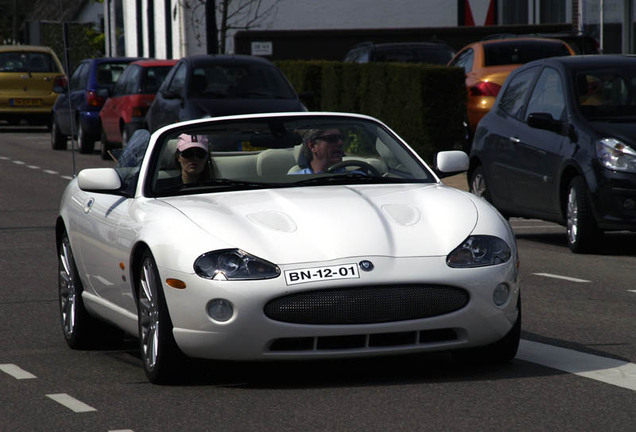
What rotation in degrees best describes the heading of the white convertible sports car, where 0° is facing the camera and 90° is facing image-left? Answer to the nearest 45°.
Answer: approximately 315°

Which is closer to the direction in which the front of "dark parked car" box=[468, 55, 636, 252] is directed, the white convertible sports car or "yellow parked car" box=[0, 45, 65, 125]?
the white convertible sports car

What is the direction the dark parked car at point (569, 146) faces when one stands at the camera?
facing the viewer and to the right of the viewer

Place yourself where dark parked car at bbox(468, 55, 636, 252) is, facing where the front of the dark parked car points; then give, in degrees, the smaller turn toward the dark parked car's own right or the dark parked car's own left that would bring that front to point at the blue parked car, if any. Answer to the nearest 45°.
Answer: approximately 180°

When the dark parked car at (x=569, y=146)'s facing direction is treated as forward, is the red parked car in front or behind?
behind

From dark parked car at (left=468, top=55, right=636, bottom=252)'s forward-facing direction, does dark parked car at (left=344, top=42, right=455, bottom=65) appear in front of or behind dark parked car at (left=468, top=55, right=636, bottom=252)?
behind

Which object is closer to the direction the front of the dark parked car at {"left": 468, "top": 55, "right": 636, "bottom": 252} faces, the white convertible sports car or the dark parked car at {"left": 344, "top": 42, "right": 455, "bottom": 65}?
the white convertible sports car

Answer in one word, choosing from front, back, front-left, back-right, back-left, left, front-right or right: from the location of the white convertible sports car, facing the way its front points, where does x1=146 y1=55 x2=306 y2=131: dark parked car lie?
back-left

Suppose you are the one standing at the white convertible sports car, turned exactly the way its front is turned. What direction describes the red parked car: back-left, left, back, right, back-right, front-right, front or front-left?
back-left

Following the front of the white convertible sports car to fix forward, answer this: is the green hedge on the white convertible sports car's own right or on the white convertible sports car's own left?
on the white convertible sports car's own left
